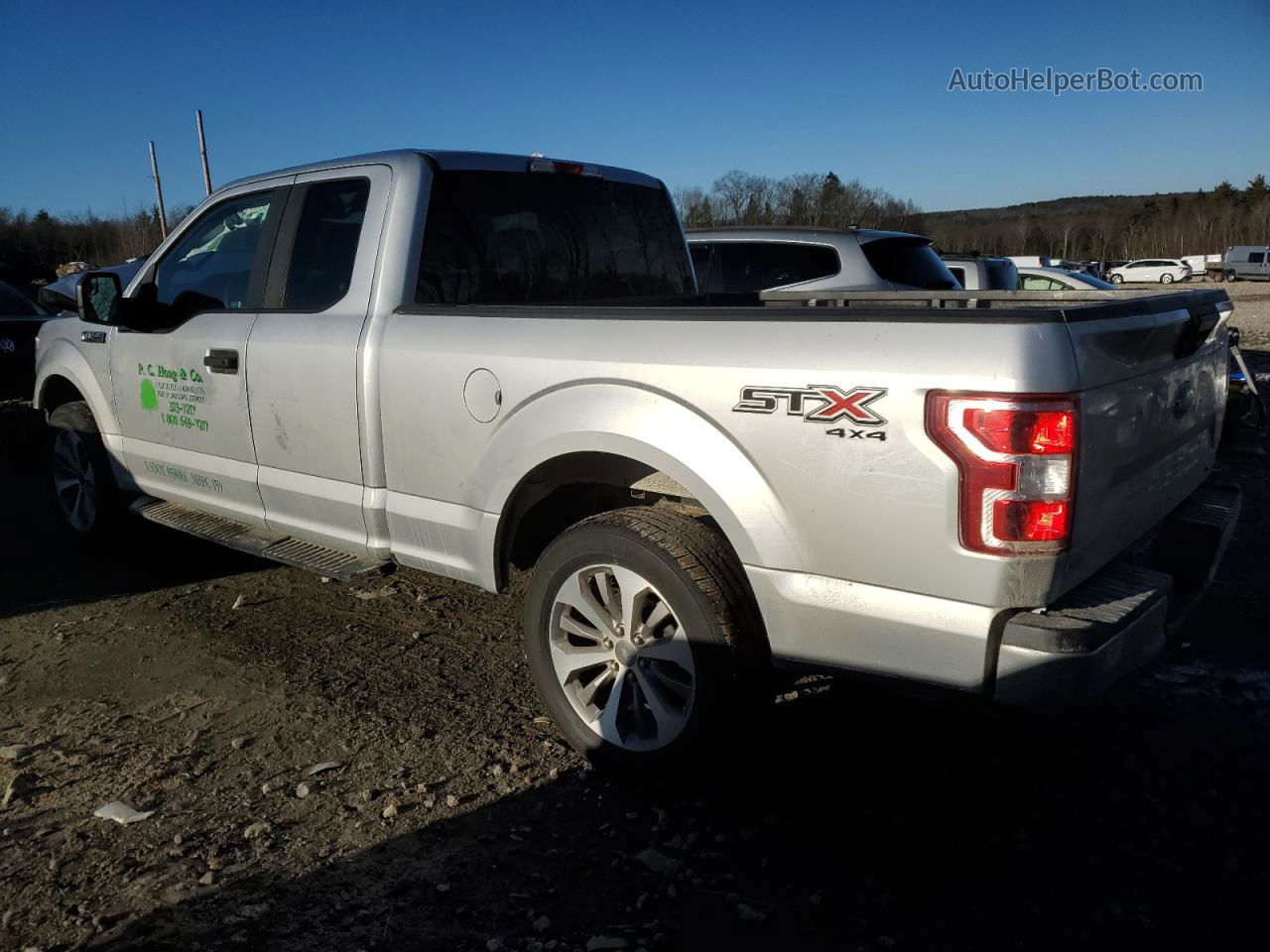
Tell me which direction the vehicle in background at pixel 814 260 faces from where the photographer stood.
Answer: facing away from the viewer and to the left of the viewer

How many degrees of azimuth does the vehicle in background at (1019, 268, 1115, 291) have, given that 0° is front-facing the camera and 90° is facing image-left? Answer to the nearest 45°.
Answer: approximately 90°

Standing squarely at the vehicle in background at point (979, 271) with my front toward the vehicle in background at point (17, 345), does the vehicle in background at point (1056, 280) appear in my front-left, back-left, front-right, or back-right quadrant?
back-right

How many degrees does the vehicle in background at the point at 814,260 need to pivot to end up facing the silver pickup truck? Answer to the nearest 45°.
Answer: approximately 135° to its left

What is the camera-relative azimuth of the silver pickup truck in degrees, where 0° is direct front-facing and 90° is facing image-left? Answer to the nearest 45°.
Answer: approximately 135°

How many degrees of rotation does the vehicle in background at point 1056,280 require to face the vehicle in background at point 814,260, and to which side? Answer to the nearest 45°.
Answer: approximately 90° to its left

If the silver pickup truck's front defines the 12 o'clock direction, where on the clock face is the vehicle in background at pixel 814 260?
The vehicle in background is roughly at 2 o'clock from the silver pickup truck.

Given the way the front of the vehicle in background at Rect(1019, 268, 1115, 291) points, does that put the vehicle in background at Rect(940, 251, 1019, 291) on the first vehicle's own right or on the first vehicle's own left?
on the first vehicle's own left
